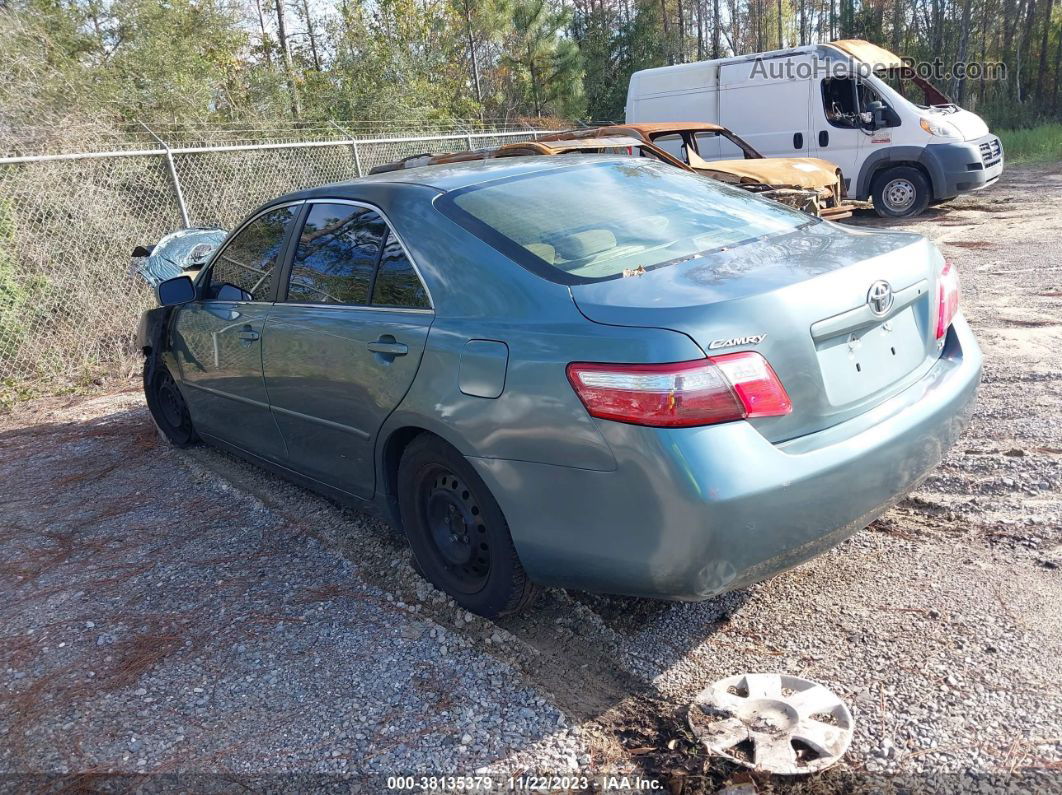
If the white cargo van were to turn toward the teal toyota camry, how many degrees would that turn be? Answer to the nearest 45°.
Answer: approximately 45° to its right

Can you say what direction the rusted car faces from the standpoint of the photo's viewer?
facing the viewer and to the right of the viewer

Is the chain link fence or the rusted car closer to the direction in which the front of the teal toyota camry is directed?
the chain link fence

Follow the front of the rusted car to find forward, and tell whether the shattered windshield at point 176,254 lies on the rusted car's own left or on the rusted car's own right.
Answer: on the rusted car's own right

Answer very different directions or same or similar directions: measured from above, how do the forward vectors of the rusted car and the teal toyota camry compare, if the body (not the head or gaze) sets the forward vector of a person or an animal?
very different directions

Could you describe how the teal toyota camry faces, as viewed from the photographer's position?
facing away from the viewer and to the left of the viewer

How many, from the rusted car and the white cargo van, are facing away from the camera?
0

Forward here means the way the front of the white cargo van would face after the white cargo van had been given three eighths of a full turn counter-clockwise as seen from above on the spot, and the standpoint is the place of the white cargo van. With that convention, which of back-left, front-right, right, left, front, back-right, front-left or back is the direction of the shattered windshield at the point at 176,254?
back-left
